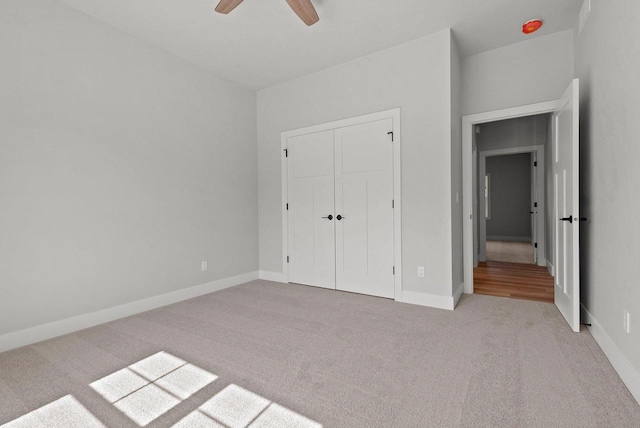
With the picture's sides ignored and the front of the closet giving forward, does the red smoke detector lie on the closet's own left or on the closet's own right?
on the closet's own left

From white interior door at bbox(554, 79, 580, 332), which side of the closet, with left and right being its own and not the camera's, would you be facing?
left

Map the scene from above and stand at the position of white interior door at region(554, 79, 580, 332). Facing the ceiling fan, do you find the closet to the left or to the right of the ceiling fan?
right

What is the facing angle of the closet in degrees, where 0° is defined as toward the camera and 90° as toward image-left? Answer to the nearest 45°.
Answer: approximately 45°
